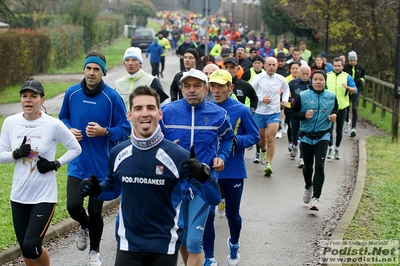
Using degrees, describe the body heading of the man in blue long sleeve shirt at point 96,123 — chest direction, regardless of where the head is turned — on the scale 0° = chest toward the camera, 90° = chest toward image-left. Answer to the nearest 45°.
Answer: approximately 0°

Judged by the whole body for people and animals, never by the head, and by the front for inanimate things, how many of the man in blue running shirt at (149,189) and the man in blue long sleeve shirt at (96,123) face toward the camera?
2

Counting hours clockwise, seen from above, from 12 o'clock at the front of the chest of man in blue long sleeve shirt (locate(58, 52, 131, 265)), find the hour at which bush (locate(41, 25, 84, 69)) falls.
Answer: The bush is roughly at 6 o'clock from the man in blue long sleeve shirt.

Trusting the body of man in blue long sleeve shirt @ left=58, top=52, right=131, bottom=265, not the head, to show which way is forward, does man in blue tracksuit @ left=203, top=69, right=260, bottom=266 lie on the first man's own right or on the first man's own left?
on the first man's own left

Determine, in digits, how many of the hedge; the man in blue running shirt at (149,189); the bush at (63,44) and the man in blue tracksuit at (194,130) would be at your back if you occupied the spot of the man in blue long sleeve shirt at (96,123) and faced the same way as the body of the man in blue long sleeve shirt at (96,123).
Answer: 2

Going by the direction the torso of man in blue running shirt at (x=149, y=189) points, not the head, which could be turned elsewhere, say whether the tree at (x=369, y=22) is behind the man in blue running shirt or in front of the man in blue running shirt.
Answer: behind

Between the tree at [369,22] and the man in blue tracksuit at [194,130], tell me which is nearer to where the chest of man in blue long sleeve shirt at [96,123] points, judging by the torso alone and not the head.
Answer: the man in blue tracksuit

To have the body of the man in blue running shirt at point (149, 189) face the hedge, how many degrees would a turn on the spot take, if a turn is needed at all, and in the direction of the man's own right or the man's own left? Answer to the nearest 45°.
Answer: approximately 180°

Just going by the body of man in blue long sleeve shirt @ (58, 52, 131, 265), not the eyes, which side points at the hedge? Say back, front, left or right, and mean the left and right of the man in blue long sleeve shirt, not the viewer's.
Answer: back

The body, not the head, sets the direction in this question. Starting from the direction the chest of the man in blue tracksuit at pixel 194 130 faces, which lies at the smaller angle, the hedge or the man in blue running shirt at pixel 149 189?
the man in blue running shirt

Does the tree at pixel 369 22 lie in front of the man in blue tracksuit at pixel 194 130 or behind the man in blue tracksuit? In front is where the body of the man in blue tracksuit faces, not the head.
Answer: behind

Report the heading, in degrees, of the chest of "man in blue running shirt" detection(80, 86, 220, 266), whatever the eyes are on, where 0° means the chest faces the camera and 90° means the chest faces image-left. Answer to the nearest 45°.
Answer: approximately 0°

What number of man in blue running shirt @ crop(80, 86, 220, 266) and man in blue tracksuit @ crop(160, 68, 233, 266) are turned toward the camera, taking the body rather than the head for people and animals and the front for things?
2

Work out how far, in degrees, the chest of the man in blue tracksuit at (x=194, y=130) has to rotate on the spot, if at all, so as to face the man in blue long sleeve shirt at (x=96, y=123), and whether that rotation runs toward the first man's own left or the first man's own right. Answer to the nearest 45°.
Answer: approximately 135° to the first man's own right
